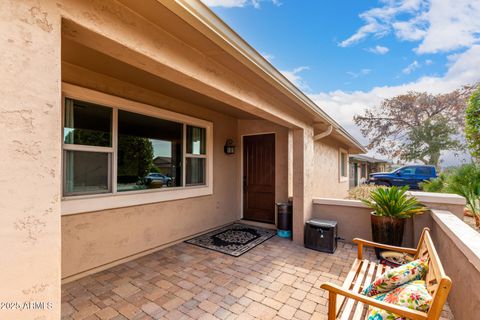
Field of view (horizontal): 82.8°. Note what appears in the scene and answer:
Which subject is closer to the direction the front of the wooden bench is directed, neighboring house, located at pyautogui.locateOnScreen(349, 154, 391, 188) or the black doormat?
the black doormat

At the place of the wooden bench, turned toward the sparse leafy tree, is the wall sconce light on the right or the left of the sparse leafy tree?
left

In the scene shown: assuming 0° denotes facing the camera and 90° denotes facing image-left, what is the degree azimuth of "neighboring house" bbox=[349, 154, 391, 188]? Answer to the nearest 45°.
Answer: approximately 315°

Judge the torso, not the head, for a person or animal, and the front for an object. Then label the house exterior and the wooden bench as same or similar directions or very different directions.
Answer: very different directions

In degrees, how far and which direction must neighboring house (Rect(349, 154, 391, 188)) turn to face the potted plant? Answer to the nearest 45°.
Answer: approximately 45° to its right

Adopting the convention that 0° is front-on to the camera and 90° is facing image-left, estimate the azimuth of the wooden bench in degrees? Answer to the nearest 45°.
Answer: approximately 90°

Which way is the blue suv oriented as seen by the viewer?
to the viewer's left

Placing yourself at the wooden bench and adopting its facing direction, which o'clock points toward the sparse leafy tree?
The sparse leafy tree is roughly at 3 o'clock from the wooden bench.

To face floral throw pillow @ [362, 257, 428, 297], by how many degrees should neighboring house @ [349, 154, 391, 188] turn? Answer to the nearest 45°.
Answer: approximately 45° to its right
